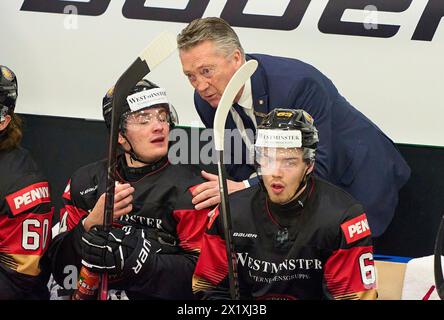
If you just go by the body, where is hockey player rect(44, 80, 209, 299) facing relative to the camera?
toward the camera

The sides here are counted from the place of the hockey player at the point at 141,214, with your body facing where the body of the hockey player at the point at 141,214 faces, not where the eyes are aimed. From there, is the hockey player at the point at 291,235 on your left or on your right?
on your left

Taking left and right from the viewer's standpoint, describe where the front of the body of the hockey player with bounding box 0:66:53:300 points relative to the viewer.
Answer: facing the viewer and to the left of the viewer

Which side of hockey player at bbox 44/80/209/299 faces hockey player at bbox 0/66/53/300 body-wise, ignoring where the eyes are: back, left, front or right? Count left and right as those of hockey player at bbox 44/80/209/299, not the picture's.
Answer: right

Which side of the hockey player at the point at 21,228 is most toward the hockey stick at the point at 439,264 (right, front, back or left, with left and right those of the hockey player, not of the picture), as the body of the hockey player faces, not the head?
left

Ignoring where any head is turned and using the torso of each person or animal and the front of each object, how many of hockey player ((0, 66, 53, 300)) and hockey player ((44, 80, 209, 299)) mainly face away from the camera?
0

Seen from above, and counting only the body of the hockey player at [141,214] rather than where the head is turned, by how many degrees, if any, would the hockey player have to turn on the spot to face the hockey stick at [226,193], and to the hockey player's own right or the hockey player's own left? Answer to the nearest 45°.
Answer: approximately 45° to the hockey player's own left
